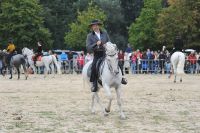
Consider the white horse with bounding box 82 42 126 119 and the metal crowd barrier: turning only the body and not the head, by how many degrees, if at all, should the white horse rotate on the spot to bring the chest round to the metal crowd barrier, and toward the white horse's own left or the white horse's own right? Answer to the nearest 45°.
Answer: approximately 135° to the white horse's own left

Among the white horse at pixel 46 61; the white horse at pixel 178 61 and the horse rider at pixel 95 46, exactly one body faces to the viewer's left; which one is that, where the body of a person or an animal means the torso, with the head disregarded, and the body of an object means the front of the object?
the white horse at pixel 46 61

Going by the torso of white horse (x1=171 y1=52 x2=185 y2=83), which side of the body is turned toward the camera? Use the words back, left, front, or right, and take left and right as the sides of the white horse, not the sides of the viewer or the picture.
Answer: back

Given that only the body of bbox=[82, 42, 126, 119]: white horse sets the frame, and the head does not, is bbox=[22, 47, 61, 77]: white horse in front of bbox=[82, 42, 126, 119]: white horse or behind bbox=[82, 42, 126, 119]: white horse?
behind

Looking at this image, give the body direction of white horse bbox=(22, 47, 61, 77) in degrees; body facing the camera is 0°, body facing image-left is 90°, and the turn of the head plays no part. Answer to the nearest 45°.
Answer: approximately 90°

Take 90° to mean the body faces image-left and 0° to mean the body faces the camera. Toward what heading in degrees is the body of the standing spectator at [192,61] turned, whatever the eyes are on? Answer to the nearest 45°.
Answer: approximately 0°

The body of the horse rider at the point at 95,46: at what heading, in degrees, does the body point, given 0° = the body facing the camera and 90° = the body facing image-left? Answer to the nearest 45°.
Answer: approximately 315°
